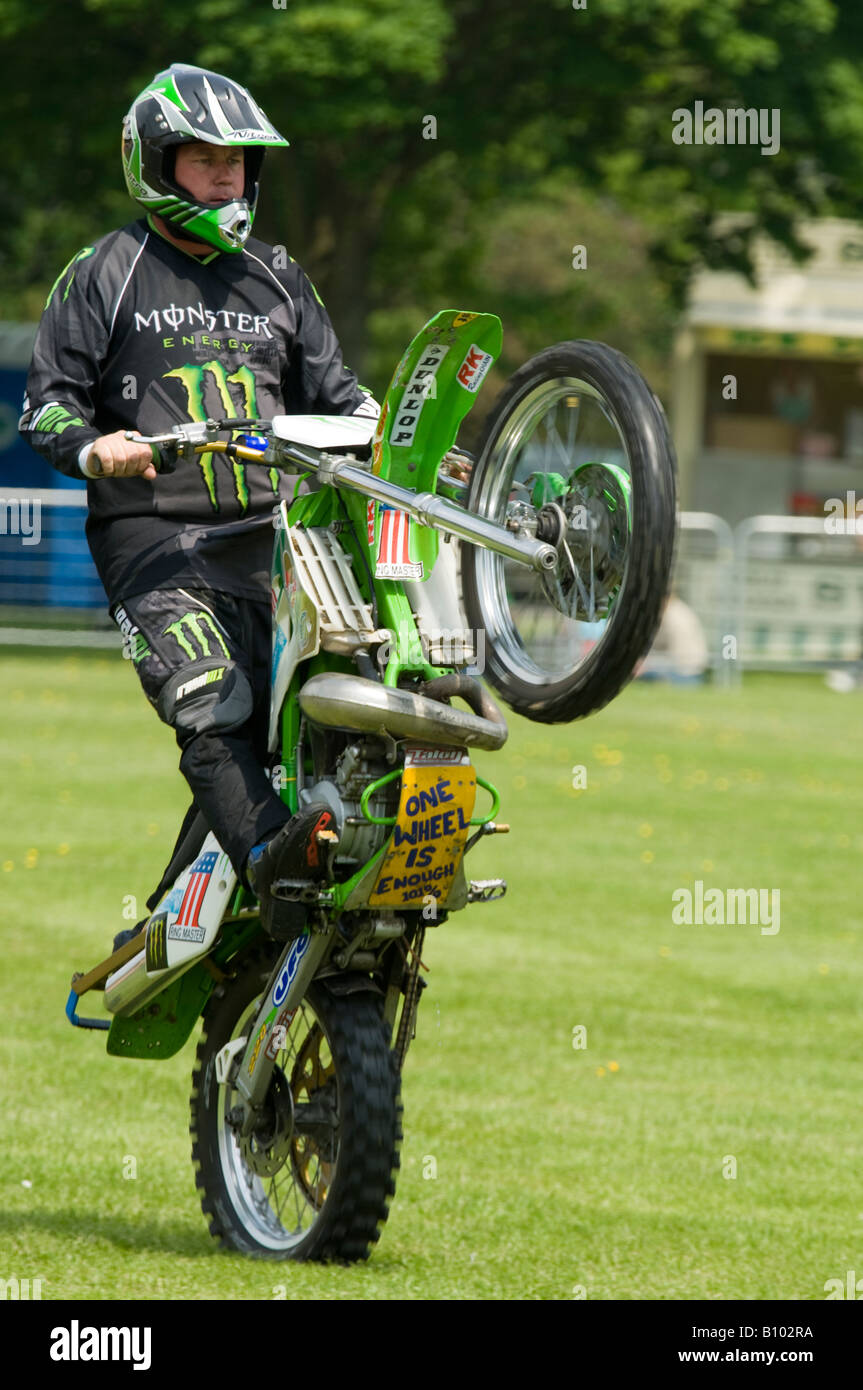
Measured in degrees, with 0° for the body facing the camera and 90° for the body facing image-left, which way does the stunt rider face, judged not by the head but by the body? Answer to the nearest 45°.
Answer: approximately 315°
